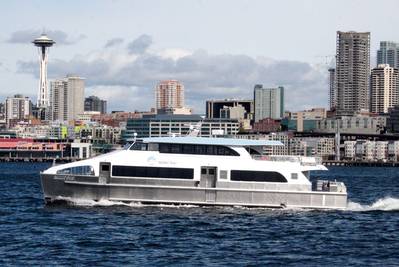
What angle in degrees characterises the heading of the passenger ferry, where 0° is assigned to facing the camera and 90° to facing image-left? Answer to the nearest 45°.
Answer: approximately 90°
